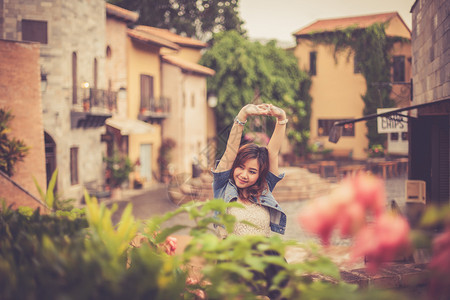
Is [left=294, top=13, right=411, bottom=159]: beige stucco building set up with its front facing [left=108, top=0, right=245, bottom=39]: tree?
no

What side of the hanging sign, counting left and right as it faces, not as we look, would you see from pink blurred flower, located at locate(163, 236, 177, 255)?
front

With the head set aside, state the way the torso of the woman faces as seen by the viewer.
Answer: toward the camera

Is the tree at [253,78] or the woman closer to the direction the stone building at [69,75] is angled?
the woman

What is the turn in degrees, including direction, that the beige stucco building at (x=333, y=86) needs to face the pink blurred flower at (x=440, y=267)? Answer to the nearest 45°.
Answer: approximately 45° to its left

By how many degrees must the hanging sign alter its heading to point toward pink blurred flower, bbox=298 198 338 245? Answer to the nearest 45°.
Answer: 0° — it already faces it

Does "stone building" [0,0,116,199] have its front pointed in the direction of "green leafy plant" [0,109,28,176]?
no

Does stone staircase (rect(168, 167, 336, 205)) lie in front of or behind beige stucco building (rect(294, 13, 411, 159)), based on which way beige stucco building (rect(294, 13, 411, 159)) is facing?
in front

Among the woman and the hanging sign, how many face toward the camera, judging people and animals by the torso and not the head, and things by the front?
2

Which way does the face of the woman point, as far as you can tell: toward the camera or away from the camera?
toward the camera

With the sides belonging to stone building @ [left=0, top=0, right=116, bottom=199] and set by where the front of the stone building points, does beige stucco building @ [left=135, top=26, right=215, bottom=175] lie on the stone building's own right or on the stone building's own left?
on the stone building's own left

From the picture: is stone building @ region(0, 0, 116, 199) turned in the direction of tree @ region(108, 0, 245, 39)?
no

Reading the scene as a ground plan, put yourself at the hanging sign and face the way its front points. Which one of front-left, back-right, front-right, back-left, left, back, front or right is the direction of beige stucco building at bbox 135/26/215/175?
back-right

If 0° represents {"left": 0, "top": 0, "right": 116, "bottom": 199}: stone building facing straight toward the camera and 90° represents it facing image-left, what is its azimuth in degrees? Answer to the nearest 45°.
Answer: approximately 315°

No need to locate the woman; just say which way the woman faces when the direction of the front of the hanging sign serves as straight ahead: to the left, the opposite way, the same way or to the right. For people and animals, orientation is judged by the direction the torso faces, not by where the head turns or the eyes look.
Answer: the same way

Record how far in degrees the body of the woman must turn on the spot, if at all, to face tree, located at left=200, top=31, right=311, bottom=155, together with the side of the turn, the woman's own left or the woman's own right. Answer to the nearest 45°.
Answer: approximately 180°

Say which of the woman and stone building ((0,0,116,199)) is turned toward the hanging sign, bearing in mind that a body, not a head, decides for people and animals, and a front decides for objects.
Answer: the stone building
